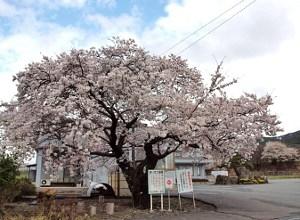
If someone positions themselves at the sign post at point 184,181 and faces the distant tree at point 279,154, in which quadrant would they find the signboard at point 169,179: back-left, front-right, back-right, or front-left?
back-left

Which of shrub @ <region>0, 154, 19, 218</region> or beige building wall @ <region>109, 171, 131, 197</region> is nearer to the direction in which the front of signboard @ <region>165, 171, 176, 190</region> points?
the shrub

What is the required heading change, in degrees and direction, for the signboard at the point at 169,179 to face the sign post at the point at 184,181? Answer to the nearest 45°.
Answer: approximately 135° to its left

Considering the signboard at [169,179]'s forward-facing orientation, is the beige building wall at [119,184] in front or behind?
behind

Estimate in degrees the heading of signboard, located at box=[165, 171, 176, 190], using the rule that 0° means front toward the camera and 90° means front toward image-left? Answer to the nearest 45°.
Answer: approximately 0°

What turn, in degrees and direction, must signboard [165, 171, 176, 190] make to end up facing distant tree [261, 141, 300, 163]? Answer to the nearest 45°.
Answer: approximately 135° to its left

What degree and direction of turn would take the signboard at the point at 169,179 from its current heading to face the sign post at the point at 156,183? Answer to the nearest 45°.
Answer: approximately 45° to its right
